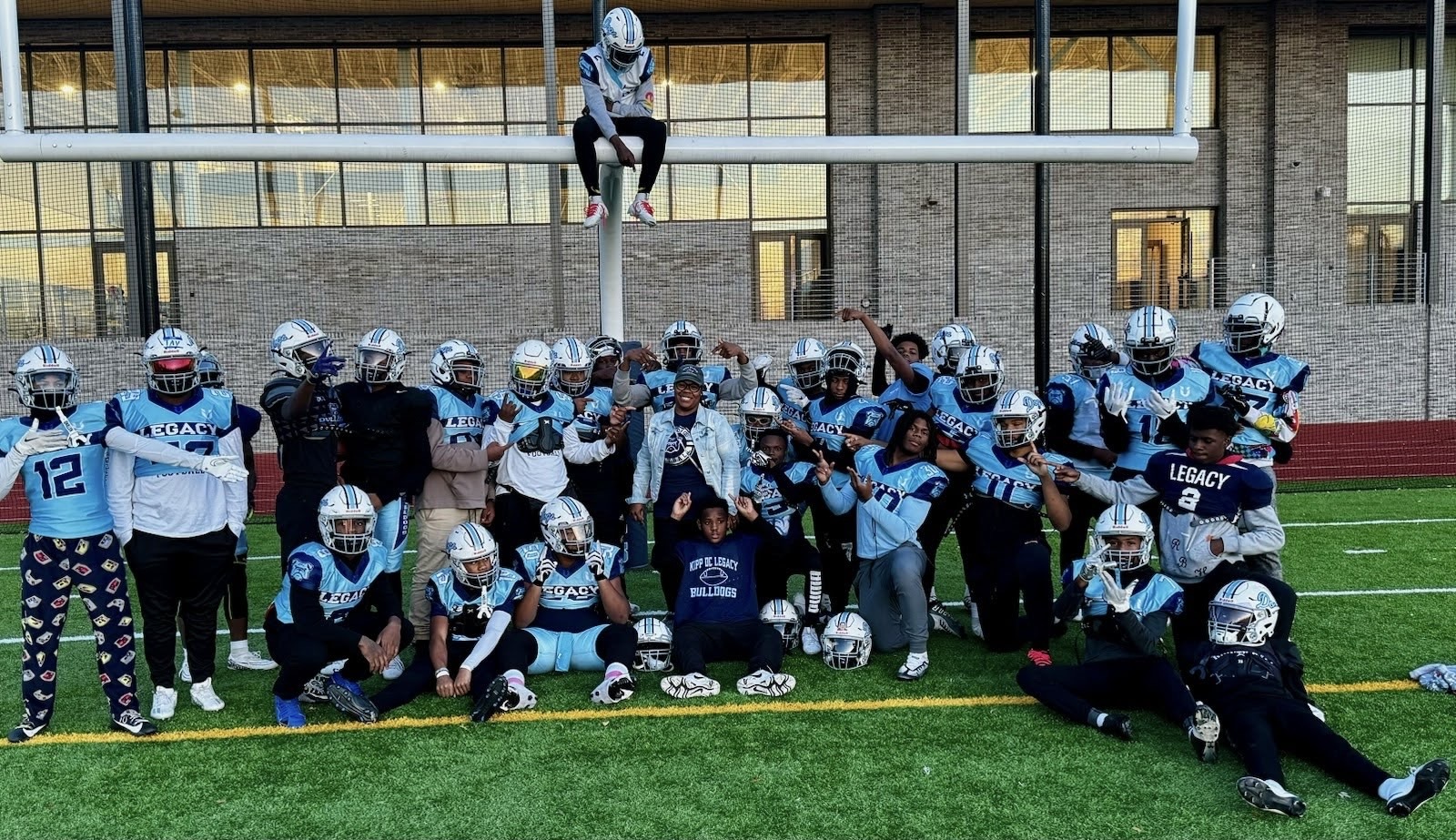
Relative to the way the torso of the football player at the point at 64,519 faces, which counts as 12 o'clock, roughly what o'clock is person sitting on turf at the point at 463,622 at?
The person sitting on turf is roughly at 9 o'clock from the football player.

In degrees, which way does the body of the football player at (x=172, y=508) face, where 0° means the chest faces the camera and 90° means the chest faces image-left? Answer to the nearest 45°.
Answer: approximately 0°

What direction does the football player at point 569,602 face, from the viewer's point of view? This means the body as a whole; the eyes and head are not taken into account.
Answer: toward the camera

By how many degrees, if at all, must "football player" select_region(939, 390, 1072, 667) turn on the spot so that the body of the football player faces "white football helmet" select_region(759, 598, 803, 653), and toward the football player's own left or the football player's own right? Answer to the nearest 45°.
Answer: approximately 90° to the football player's own right

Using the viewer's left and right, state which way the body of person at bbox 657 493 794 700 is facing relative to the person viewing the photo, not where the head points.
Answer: facing the viewer

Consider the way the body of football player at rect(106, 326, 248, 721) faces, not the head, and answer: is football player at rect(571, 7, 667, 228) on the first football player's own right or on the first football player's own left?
on the first football player's own left

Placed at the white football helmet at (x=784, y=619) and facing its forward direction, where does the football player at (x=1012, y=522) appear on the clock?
The football player is roughly at 9 o'clock from the white football helmet.

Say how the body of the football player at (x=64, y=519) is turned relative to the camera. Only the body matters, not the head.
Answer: toward the camera
